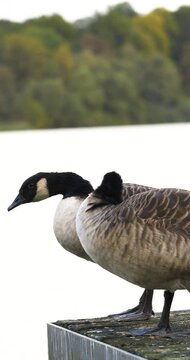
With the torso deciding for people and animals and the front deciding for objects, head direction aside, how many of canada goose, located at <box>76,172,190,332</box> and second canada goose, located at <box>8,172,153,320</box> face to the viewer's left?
2

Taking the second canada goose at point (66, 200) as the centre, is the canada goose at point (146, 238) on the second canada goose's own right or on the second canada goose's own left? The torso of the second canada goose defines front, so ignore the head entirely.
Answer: on the second canada goose's own left

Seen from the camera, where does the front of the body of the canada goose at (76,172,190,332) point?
to the viewer's left

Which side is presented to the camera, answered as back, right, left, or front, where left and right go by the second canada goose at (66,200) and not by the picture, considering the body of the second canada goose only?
left
